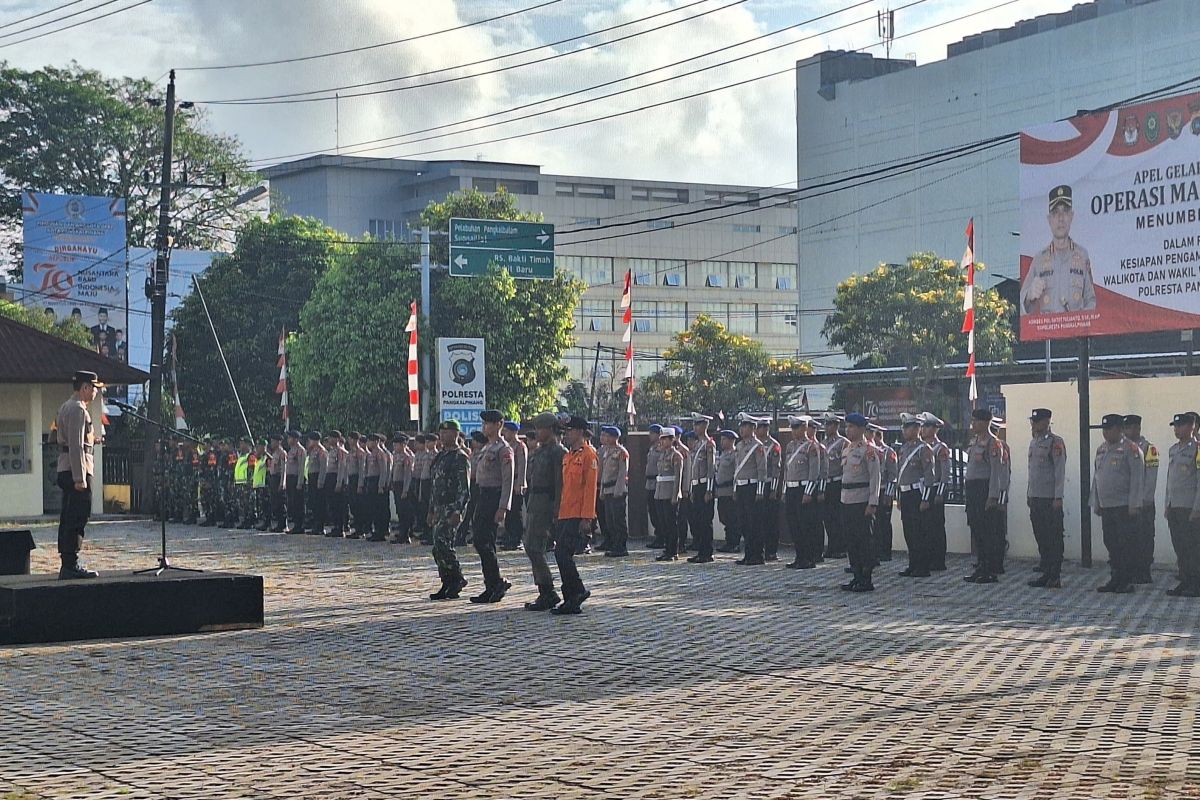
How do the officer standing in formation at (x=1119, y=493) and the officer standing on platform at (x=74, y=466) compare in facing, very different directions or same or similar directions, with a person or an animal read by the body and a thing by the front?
very different directions

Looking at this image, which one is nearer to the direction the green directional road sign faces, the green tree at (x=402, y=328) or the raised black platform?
the raised black platform

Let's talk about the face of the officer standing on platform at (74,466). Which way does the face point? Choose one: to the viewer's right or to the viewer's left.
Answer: to the viewer's right

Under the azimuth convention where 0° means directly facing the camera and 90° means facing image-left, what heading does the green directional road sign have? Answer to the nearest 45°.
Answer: approximately 0°

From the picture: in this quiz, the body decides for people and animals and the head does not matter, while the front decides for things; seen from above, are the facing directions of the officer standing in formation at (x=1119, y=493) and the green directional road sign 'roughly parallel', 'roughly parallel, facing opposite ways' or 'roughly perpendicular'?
roughly perpendicular

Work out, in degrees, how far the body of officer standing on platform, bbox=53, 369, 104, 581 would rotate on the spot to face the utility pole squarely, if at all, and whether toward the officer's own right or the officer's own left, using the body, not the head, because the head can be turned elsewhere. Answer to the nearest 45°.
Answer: approximately 90° to the officer's own left

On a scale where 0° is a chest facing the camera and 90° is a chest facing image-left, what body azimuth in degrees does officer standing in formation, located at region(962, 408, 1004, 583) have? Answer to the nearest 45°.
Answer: approximately 45°

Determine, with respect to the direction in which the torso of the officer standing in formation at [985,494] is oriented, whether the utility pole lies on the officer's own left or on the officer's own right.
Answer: on the officer's own right

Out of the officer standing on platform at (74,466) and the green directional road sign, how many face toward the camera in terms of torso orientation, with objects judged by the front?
1

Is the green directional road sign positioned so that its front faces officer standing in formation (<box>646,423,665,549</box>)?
yes

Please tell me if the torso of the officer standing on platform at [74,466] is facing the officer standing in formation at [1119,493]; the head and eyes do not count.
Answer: yes
